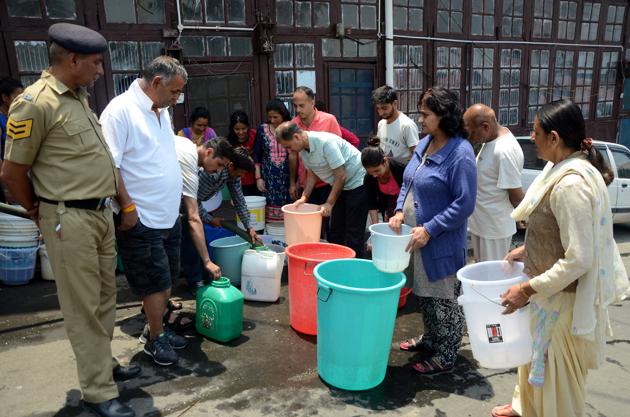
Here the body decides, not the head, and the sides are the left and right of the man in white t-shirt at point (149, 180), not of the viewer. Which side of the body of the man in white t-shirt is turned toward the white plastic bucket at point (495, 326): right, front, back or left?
front

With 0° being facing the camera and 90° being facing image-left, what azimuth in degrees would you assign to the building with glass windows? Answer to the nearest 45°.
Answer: approximately 0°

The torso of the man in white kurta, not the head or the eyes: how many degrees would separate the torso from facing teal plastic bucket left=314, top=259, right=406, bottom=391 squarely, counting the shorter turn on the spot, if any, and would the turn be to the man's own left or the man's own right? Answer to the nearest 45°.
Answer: approximately 45° to the man's own left

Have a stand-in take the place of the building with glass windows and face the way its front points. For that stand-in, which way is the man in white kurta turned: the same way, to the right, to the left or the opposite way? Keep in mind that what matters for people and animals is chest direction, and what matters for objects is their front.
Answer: to the right

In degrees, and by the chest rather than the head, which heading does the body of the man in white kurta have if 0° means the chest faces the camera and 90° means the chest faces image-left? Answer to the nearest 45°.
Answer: approximately 90°

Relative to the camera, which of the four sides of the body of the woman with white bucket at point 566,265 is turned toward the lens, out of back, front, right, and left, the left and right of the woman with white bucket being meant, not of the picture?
left

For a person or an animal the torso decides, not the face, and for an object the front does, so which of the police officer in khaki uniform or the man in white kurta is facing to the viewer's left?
the man in white kurta

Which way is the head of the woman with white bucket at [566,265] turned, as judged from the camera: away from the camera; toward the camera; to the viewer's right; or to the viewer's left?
to the viewer's left

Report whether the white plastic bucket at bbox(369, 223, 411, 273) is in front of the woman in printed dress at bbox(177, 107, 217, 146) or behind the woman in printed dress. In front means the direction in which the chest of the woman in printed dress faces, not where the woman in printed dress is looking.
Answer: in front

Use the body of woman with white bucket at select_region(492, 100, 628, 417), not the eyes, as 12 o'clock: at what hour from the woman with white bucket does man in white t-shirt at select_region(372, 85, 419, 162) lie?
The man in white t-shirt is roughly at 2 o'clock from the woman with white bucket.

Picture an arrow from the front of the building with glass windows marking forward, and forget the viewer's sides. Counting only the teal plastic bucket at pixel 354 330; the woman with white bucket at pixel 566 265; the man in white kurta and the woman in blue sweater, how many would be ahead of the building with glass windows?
4

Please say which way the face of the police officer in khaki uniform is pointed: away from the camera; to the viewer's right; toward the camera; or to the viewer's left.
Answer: to the viewer's right

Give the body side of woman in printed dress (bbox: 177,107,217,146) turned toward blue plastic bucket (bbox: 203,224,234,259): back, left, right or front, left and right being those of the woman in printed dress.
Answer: front

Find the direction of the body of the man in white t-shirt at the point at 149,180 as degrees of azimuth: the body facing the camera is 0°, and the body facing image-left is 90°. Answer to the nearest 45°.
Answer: approximately 315°

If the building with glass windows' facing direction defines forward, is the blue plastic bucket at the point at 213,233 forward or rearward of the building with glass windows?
forward
